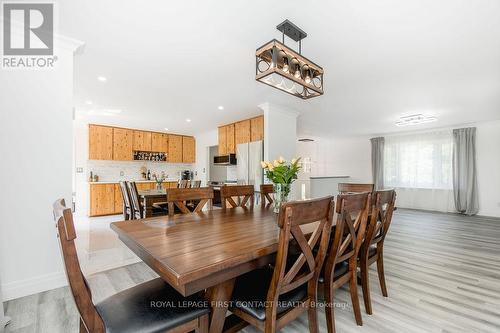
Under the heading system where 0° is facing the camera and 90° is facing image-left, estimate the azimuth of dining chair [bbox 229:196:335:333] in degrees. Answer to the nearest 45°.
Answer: approximately 135°

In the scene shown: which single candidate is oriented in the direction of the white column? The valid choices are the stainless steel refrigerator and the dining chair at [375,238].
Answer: the dining chair

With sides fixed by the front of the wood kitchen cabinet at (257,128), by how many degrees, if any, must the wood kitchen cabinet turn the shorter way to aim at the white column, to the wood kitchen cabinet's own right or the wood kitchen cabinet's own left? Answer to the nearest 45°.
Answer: approximately 90° to the wood kitchen cabinet's own left

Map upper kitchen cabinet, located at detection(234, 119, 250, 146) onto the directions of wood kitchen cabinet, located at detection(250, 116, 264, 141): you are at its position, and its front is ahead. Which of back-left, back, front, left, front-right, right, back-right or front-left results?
right

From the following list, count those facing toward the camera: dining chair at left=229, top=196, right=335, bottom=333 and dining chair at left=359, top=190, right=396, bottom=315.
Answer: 0

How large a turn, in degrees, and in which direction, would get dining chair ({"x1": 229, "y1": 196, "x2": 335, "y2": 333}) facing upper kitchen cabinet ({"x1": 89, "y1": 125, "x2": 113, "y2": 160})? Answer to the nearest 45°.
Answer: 0° — it already faces it

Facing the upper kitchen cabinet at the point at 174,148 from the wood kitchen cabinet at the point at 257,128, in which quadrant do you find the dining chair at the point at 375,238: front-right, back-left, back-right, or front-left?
back-left

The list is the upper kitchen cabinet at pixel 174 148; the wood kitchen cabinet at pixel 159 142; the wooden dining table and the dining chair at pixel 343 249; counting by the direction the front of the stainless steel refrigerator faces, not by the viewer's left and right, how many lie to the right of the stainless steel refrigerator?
2

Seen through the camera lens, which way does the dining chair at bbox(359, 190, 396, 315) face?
facing away from the viewer and to the left of the viewer

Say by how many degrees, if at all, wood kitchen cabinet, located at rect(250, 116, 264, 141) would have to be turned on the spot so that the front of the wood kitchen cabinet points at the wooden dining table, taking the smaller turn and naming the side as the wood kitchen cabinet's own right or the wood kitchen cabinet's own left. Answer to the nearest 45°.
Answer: approximately 45° to the wood kitchen cabinet's own left

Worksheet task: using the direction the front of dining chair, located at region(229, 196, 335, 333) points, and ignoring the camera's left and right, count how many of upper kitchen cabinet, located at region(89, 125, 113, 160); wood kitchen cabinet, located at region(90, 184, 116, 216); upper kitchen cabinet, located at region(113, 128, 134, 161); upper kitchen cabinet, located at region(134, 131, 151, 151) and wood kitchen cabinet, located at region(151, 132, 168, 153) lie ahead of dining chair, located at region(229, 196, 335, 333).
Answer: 5

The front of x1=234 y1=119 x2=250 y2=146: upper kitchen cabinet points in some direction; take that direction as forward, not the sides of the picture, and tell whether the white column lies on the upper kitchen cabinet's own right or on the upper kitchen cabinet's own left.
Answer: on the upper kitchen cabinet's own left
